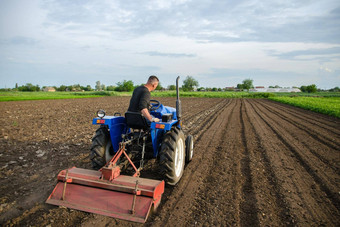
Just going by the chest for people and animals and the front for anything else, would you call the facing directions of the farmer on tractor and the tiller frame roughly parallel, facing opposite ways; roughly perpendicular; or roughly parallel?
roughly parallel

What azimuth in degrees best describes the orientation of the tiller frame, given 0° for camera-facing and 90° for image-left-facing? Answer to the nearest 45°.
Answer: approximately 225°

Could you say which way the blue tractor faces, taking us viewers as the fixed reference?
facing away from the viewer and to the right of the viewer

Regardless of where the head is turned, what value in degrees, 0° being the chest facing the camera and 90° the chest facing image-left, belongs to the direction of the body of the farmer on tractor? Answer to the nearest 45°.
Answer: approximately 225°
